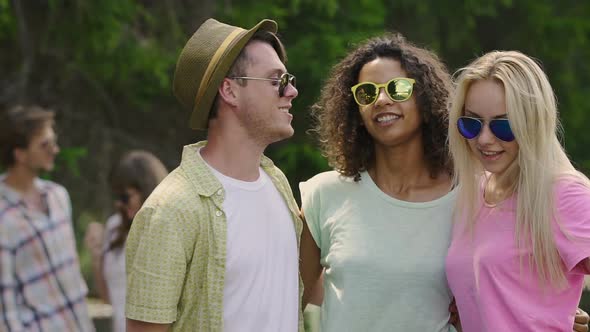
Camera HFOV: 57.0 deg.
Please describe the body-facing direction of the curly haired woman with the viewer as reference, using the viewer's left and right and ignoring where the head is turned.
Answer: facing the viewer

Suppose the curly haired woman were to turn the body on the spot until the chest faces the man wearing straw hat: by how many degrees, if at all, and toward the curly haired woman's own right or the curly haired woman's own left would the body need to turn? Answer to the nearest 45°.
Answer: approximately 45° to the curly haired woman's own right

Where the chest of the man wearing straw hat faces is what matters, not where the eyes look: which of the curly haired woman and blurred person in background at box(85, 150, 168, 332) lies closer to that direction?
the curly haired woman

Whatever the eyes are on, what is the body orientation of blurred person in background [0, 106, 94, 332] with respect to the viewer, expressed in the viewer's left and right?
facing the viewer and to the right of the viewer

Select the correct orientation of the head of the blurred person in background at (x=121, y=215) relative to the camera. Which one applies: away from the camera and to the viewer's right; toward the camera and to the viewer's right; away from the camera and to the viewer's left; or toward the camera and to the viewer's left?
toward the camera and to the viewer's left

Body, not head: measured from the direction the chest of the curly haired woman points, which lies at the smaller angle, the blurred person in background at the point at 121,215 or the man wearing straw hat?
the man wearing straw hat

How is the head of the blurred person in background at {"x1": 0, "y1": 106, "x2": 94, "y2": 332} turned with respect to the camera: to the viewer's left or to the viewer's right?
to the viewer's right
